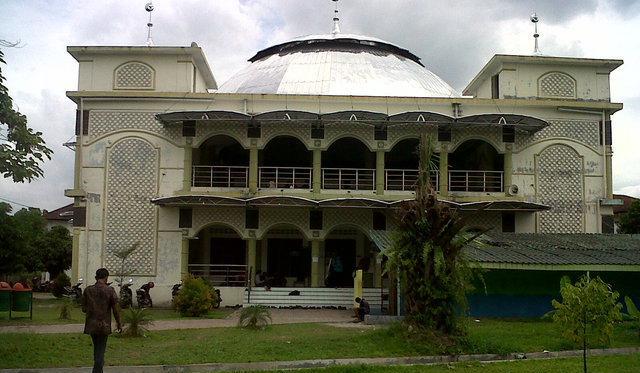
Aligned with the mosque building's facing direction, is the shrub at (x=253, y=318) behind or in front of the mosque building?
in front

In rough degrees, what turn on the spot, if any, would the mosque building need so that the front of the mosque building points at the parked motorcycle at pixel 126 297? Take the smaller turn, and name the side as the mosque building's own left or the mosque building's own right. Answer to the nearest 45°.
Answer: approximately 90° to the mosque building's own right

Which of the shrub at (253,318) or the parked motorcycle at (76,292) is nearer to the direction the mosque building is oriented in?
the shrub

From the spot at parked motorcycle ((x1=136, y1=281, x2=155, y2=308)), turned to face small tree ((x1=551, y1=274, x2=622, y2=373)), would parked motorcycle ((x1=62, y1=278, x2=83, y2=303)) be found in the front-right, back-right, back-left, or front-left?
back-right

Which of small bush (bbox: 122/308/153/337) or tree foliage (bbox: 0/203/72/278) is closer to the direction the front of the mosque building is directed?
the small bush

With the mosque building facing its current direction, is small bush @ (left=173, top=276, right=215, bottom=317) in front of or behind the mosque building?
in front

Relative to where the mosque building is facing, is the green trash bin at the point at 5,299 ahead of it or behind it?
ahead

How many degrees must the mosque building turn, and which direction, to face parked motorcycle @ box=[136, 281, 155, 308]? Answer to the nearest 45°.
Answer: approximately 90° to its right

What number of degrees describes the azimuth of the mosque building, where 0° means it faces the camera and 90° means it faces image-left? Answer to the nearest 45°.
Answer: approximately 0°
